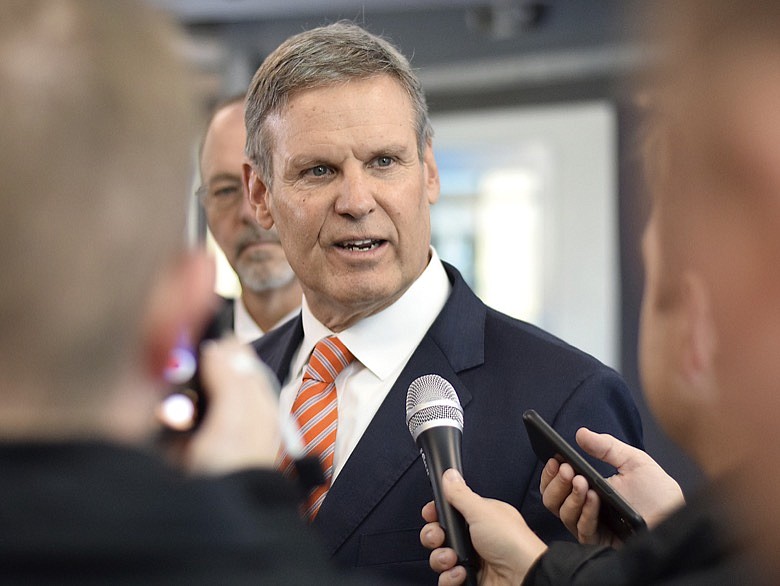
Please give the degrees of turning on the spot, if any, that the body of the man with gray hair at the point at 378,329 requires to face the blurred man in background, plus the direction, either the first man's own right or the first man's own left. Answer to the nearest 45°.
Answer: approximately 90° to the first man's own right

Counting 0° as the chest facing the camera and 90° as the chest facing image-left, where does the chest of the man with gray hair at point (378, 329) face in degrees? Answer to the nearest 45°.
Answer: approximately 45°
